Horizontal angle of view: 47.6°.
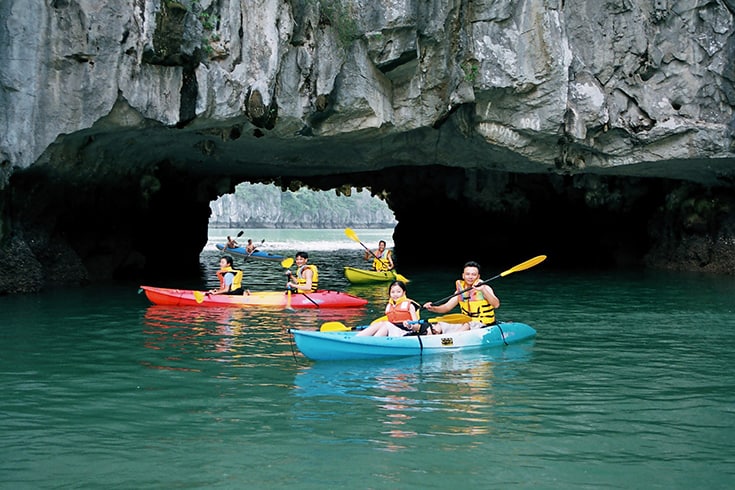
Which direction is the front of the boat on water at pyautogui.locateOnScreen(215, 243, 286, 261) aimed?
to the viewer's right

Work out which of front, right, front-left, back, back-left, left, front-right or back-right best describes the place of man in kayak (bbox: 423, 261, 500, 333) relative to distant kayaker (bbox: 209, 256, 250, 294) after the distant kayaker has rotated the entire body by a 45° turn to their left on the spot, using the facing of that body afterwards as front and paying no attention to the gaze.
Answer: left

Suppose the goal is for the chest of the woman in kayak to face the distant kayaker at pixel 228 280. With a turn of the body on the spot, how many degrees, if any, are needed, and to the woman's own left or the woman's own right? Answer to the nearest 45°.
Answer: approximately 90° to the woman's own right

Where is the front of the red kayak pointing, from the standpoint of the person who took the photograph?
facing to the left of the viewer

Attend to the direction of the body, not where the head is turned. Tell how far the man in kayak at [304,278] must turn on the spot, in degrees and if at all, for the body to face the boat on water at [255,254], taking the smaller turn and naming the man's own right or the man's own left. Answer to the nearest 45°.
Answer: approximately 135° to the man's own right

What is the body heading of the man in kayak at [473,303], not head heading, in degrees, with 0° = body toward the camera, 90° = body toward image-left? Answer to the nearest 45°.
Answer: approximately 45°

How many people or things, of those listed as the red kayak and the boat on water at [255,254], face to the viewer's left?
1
